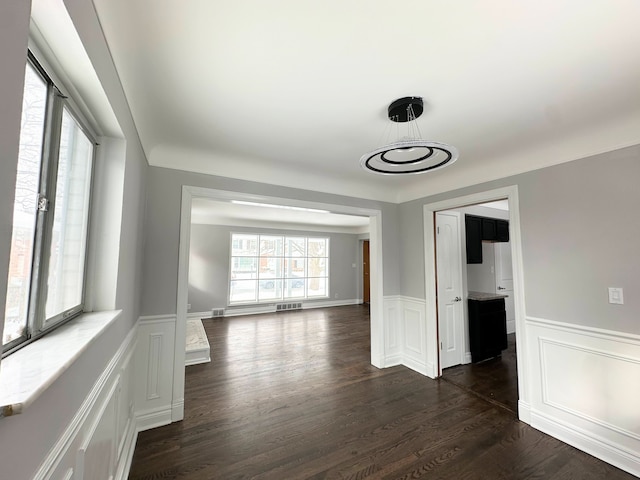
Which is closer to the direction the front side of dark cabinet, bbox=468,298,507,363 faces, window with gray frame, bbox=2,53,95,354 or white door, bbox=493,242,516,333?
the window with gray frame

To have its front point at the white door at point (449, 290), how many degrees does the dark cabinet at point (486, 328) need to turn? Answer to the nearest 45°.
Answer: approximately 90° to its right

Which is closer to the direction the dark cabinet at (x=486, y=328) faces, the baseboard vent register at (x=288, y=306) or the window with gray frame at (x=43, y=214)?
the window with gray frame

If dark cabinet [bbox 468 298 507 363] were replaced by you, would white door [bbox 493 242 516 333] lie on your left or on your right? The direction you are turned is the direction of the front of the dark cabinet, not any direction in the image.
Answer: on your left

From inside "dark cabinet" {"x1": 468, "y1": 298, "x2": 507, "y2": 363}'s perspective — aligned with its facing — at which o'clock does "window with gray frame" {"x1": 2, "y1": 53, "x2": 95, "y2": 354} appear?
The window with gray frame is roughly at 2 o'clock from the dark cabinet.

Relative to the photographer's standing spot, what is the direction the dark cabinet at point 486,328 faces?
facing the viewer and to the right of the viewer

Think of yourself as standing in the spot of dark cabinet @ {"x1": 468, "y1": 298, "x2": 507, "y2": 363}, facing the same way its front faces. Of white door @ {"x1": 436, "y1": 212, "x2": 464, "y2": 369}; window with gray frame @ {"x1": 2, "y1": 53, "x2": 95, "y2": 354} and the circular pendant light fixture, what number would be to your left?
0

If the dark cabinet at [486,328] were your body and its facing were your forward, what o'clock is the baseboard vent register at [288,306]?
The baseboard vent register is roughly at 5 o'clock from the dark cabinet.
